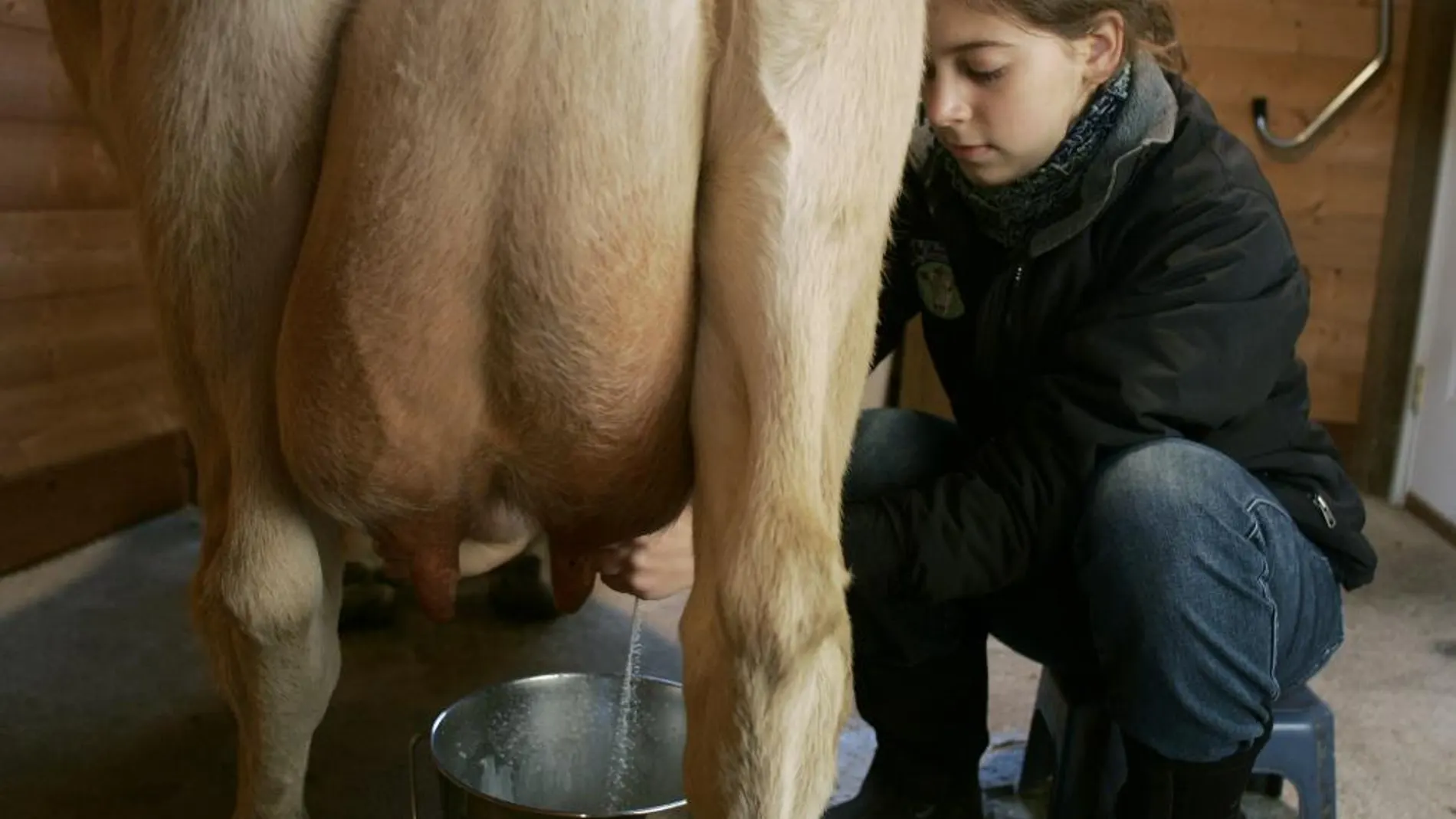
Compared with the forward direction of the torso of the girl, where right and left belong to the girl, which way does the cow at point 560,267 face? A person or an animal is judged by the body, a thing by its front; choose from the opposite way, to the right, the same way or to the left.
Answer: to the right

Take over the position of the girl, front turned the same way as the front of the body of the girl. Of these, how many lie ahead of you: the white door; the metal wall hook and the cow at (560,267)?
1

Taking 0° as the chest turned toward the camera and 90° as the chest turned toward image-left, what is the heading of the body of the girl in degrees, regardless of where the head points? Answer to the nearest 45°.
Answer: approximately 45°

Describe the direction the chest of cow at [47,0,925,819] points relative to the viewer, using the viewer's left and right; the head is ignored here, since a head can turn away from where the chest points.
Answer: facing away from the viewer

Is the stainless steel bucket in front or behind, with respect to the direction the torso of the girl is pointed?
in front

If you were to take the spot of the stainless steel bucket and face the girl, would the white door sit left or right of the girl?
left

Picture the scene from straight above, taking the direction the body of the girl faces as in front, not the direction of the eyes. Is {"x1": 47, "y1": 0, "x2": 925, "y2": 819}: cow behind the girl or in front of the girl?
in front

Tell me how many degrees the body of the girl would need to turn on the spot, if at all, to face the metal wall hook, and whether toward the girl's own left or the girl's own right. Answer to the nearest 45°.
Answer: approximately 135° to the girl's own right

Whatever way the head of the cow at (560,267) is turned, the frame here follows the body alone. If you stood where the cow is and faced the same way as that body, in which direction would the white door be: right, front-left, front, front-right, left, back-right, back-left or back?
front-right
